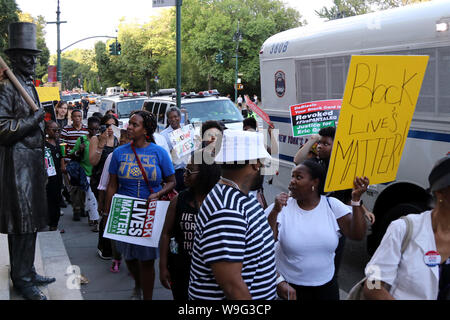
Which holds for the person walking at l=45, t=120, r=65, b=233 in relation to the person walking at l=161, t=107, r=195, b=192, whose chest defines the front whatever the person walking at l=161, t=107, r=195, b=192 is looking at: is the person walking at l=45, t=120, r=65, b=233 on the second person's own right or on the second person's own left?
on the second person's own right

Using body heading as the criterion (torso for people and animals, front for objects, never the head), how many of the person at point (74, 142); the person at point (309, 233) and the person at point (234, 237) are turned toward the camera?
2

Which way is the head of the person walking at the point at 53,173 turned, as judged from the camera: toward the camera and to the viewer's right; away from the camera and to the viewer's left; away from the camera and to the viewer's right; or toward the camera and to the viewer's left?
toward the camera and to the viewer's right

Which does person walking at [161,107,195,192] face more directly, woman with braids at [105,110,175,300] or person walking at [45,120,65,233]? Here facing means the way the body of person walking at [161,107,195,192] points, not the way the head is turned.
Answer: the woman with braids

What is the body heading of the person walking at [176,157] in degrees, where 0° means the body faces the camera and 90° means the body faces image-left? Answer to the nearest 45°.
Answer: approximately 0°

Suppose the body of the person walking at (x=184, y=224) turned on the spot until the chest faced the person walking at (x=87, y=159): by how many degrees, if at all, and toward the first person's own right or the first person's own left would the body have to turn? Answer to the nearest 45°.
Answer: approximately 135° to the first person's own right

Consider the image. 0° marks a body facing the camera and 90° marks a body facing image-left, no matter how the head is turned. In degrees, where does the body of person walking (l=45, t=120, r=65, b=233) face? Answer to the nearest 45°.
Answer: approximately 315°
